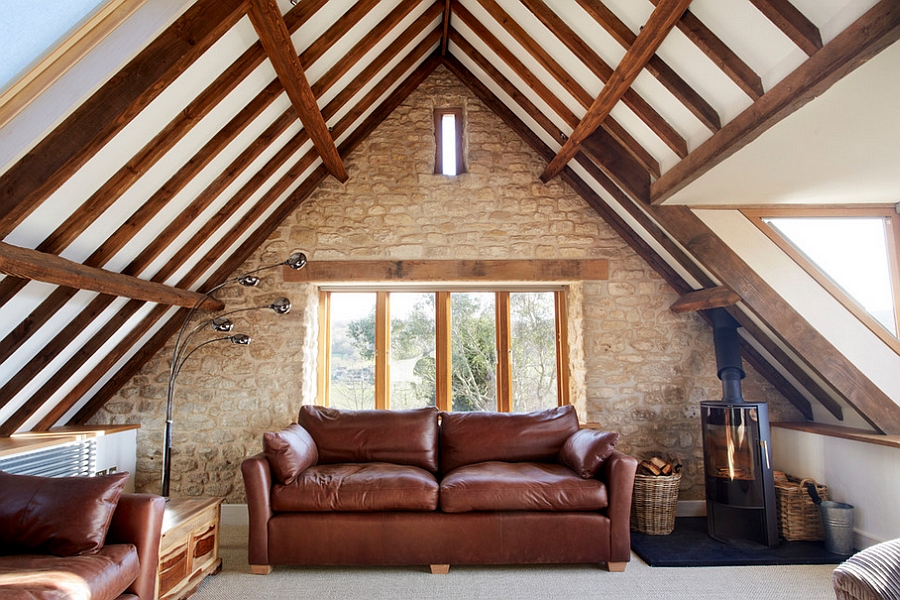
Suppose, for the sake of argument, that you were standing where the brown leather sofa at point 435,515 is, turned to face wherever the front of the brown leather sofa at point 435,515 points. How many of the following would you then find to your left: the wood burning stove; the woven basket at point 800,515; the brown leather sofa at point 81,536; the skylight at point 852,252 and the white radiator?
3

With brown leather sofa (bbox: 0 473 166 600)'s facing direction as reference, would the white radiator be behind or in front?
behind

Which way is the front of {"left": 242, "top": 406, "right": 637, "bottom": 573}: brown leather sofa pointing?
toward the camera

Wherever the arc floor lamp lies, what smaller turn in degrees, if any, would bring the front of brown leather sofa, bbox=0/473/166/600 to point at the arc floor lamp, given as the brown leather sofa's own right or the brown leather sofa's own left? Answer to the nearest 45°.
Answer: approximately 90° to the brown leather sofa's own left

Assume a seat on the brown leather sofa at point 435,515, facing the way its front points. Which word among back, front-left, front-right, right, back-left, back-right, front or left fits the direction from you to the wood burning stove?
left

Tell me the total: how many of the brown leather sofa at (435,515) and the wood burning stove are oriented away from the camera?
0

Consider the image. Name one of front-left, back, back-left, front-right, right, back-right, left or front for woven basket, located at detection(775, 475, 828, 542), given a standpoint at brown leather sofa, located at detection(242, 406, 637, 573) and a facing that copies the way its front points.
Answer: left

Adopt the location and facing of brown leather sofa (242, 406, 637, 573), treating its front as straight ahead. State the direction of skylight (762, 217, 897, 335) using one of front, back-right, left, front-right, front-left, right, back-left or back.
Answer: left

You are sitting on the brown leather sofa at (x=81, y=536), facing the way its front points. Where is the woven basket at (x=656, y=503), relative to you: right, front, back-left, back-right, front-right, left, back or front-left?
front-left

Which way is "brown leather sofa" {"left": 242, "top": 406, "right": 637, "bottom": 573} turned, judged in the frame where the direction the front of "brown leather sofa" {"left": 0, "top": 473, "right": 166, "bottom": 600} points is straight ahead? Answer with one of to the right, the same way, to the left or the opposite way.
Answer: to the right

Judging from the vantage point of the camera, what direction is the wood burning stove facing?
facing the viewer and to the left of the viewer

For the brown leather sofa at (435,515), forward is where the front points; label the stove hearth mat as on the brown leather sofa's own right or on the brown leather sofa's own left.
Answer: on the brown leather sofa's own left

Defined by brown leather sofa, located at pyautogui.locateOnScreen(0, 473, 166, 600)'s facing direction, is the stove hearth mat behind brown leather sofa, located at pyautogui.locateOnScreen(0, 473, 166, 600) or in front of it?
in front

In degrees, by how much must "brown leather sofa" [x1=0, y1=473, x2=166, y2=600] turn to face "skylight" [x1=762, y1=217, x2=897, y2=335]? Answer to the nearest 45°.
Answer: approximately 45° to its left

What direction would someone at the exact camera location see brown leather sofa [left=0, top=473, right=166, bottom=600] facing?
facing the viewer and to the right of the viewer

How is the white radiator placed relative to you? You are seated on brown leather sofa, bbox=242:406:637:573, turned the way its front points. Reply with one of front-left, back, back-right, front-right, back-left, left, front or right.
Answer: right
